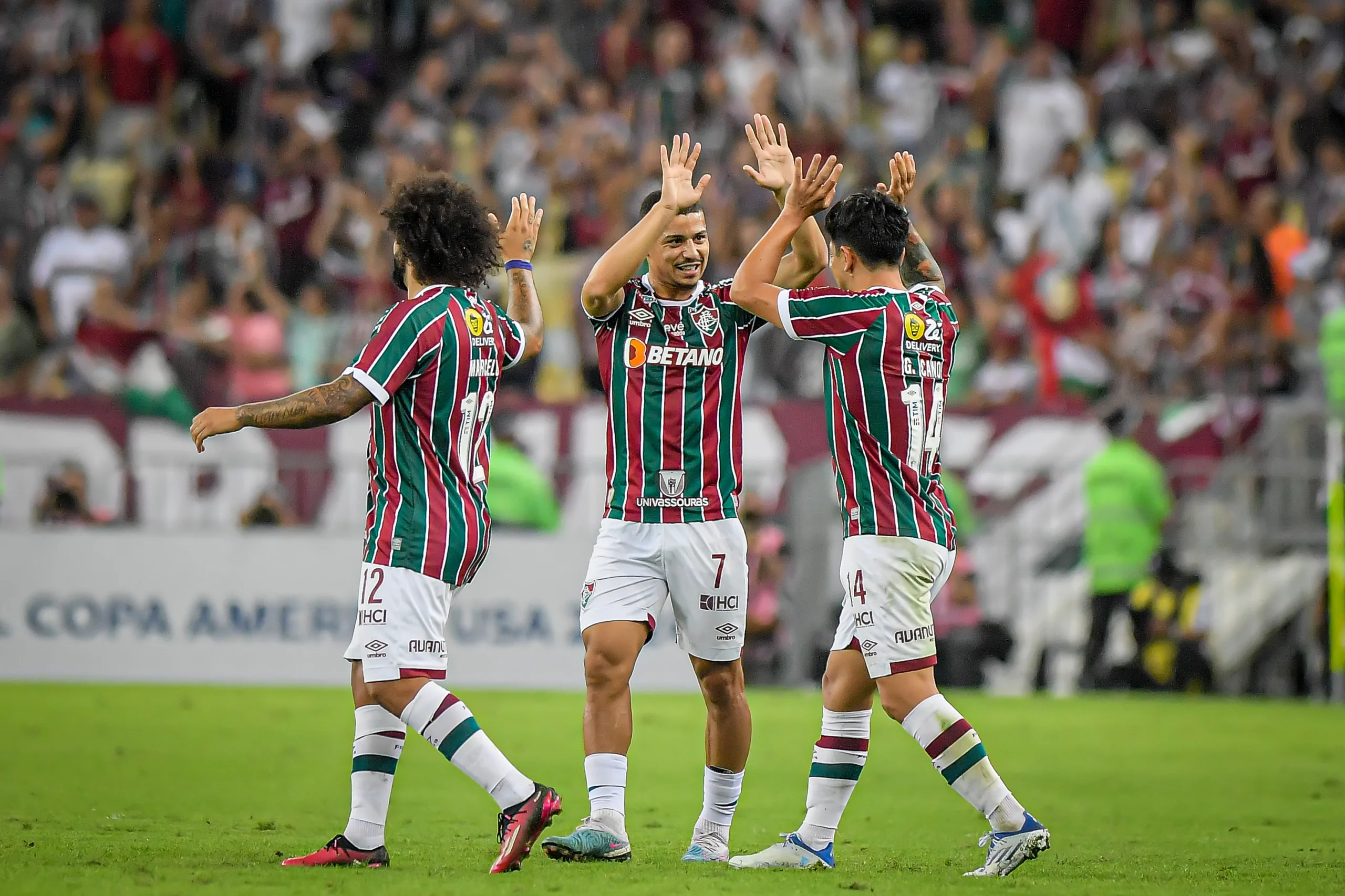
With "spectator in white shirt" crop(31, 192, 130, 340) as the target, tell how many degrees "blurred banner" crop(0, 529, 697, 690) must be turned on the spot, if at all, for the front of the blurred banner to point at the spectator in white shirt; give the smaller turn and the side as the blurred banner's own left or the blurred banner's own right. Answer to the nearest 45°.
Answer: approximately 135° to the blurred banner's own right

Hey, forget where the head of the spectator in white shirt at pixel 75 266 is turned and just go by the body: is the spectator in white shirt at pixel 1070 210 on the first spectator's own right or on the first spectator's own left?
on the first spectator's own left

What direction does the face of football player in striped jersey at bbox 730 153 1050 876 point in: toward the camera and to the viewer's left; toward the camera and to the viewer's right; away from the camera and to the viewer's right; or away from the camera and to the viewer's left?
away from the camera and to the viewer's left

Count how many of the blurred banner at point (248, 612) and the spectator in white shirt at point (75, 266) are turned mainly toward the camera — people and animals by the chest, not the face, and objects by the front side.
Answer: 2

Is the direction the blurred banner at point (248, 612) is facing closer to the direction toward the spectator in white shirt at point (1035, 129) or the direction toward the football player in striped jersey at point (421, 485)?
the football player in striped jersey

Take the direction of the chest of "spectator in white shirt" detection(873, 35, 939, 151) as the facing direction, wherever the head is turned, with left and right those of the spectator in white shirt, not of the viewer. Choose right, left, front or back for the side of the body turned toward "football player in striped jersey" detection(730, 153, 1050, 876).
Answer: front

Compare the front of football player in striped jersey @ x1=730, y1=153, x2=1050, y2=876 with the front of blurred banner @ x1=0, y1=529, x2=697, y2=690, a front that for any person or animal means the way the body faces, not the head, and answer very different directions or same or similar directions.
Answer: very different directions

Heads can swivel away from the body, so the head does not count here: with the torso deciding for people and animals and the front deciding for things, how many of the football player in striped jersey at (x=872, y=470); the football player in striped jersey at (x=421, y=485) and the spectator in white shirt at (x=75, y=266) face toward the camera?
1

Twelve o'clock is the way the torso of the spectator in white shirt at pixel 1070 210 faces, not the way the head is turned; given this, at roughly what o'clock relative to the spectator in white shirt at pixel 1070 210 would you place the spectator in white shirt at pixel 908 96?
the spectator in white shirt at pixel 908 96 is roughly at 4 o'clock from the spectator in white shirt at pixel 1070 210.

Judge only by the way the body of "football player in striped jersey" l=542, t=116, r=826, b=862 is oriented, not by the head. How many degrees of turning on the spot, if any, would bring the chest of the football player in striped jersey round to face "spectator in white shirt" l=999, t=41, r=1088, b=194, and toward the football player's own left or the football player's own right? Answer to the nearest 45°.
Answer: approximately 180°

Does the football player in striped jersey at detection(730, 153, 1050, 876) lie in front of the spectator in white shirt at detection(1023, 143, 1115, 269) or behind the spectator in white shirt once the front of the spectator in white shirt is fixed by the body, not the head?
in front

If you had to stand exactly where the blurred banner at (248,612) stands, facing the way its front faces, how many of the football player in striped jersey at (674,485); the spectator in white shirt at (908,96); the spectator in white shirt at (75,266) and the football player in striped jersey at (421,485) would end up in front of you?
2

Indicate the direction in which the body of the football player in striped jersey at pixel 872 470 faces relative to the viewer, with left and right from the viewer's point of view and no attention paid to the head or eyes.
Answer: facing away from the viewer and to the left of the viewer
